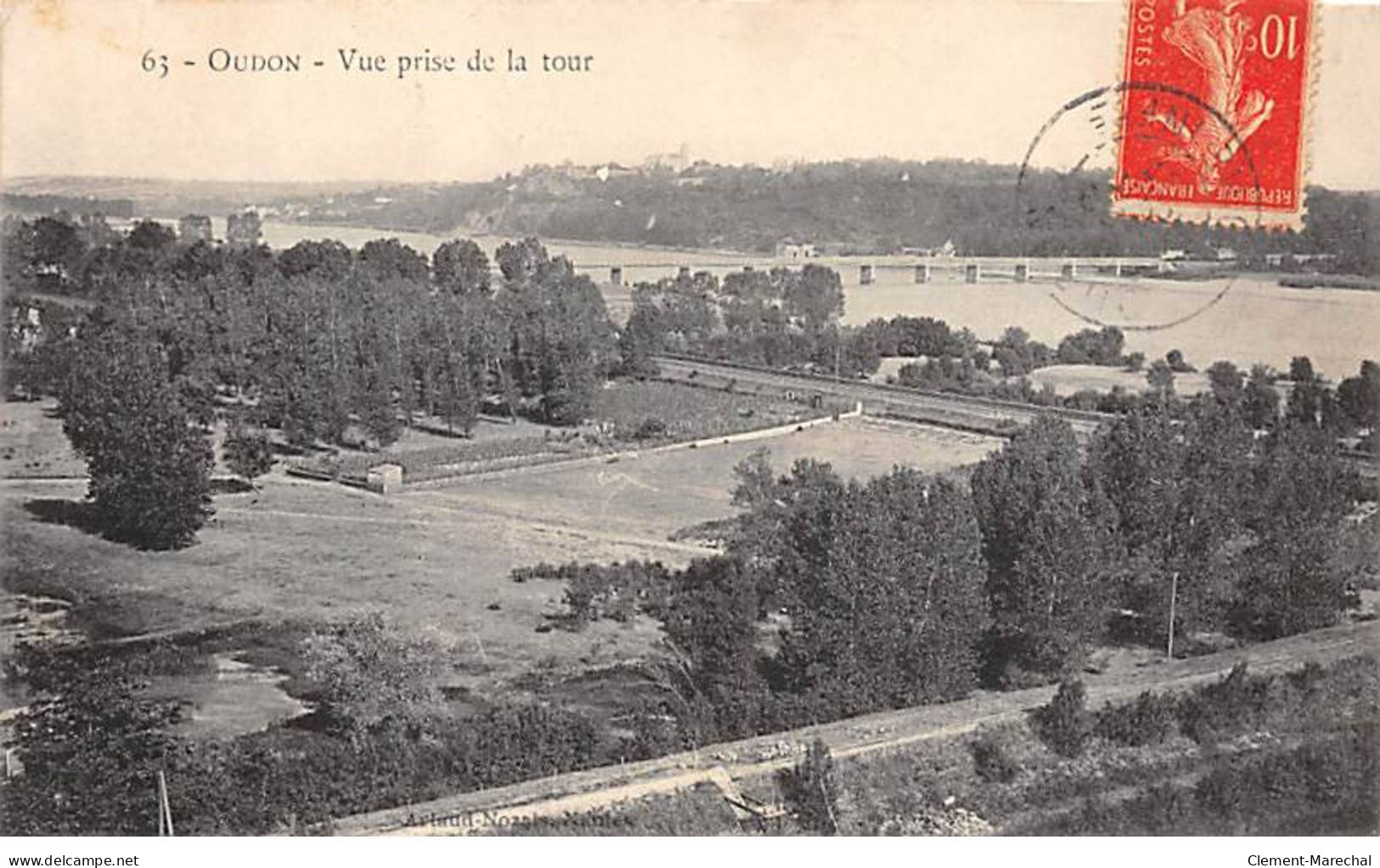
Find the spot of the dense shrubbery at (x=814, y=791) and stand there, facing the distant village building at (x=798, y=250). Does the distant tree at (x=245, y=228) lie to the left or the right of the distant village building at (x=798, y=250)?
left

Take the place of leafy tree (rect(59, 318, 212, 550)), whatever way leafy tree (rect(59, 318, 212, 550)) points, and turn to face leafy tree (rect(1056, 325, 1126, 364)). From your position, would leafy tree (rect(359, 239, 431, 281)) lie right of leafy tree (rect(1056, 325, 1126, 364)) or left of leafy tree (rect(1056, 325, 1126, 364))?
left
